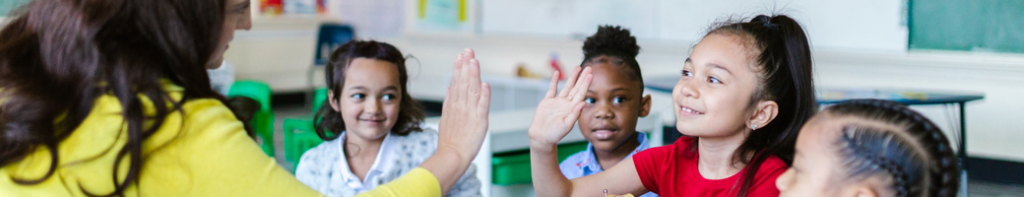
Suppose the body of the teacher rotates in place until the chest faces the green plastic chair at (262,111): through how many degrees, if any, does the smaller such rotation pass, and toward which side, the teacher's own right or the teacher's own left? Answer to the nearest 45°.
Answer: approximately 45° to the teacher's own left

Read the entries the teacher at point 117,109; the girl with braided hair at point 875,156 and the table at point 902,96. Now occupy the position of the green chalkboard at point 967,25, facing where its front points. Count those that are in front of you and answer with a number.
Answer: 3

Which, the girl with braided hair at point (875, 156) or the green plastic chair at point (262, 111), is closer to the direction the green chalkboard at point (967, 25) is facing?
the girl with braided hair

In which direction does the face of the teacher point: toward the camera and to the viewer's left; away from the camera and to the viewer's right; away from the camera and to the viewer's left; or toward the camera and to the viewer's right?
away from the camera and to the viewer's right

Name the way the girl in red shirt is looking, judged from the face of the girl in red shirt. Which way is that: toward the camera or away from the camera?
toward the camera

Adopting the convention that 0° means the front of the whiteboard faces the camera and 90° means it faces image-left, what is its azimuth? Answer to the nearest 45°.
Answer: approximately 0°

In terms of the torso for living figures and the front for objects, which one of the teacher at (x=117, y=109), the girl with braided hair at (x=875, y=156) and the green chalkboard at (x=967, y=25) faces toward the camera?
the green chalkboard

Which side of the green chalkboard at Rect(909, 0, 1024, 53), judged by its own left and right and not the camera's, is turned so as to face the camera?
front

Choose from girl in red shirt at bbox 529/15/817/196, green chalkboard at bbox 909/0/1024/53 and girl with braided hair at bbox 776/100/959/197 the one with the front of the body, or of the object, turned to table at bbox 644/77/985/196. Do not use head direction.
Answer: the green chalkboard

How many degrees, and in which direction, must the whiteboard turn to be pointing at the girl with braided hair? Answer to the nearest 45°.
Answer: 0° — it already faces them

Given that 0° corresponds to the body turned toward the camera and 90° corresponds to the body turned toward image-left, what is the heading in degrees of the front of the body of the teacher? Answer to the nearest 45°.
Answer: approximately 225°

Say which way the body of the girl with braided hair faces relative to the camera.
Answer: to the viewer's left

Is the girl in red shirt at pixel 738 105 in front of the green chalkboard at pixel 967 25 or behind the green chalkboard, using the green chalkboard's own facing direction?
in front
